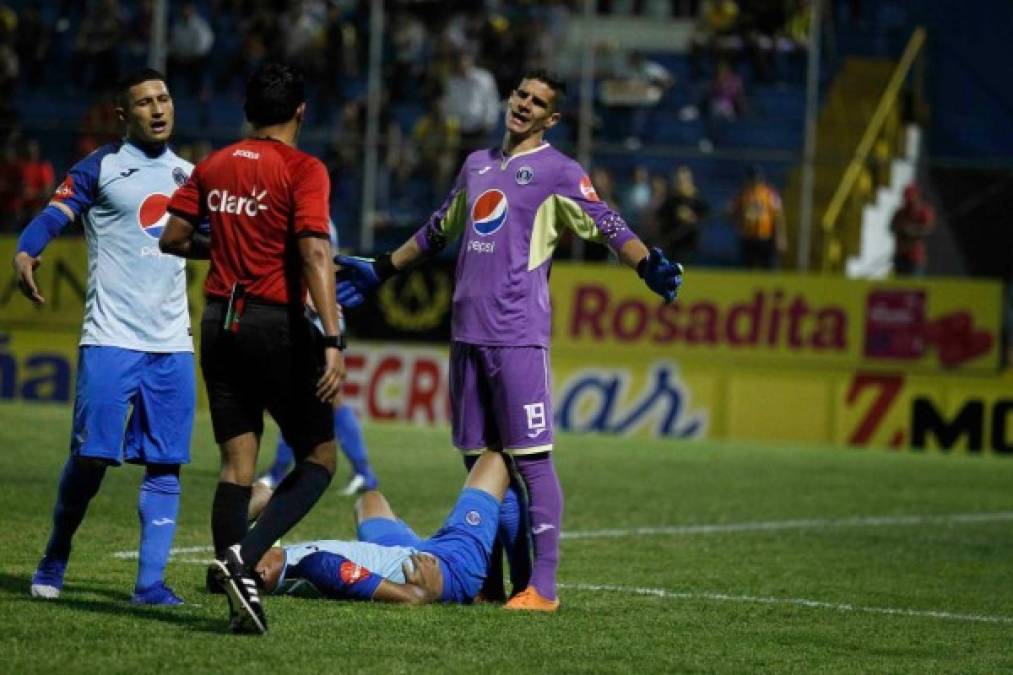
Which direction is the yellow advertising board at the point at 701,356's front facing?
toward the camera

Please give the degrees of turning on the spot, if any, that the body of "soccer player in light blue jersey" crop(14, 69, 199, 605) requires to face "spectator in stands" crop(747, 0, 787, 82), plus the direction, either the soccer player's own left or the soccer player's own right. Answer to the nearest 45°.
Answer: approximately 90° to the soccer player's own left

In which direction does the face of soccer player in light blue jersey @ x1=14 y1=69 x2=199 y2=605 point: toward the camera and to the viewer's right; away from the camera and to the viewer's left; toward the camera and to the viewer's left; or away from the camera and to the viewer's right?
toward the camera and to the viewer's right

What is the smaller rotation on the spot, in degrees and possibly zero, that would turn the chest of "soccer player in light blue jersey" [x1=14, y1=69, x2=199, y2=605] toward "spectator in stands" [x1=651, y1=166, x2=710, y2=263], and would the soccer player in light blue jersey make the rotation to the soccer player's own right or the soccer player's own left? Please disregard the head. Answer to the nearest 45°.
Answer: approximately 90° to the soccer player's own left

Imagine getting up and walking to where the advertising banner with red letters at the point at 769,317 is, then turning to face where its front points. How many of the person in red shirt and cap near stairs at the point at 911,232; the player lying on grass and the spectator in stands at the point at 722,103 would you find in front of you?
1

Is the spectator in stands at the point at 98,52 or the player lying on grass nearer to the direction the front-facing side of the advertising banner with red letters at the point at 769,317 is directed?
the player lying on grass

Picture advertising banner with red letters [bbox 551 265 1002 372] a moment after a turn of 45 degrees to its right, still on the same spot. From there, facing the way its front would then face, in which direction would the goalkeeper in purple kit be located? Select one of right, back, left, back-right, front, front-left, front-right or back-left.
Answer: front-left

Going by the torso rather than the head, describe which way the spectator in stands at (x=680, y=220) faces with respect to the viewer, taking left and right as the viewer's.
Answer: facing the viewer

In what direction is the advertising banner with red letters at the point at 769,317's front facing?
toward the camera

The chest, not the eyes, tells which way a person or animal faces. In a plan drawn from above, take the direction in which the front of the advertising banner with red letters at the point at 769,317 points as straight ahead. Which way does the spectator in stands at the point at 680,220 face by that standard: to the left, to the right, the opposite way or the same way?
the same way

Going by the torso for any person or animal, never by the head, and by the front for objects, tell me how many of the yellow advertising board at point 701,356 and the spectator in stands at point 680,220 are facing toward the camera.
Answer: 2

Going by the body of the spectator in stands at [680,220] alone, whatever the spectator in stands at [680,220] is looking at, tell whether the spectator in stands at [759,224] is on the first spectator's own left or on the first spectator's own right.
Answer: on the first spectator's own left

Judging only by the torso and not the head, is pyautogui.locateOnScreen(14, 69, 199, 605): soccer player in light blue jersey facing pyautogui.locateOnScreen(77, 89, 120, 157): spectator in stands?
no
